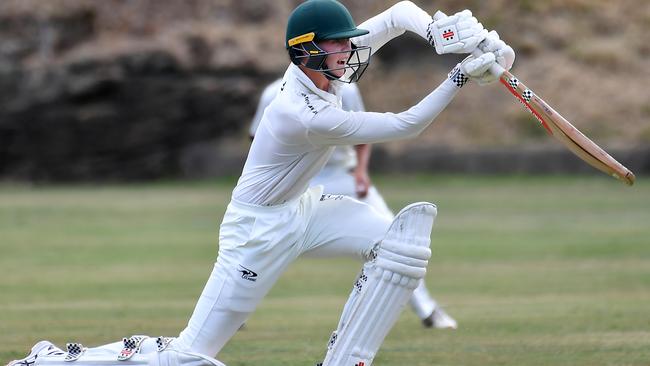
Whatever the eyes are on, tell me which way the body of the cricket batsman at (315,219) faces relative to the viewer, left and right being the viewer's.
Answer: facing to the right of the viewer
